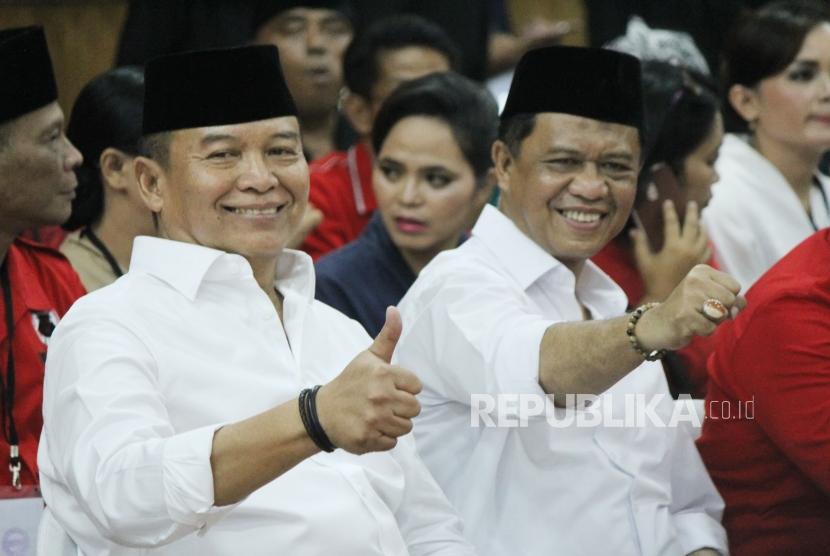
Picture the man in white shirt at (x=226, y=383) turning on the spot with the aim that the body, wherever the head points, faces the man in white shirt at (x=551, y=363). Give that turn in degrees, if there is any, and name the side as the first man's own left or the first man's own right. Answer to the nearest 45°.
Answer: approximately 90° to the first man's own left

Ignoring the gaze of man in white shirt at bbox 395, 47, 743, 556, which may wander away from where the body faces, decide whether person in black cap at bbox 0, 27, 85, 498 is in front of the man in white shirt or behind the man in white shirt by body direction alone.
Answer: behind

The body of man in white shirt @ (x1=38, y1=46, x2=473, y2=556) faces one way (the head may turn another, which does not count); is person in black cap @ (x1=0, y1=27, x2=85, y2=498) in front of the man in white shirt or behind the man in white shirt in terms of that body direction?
behind

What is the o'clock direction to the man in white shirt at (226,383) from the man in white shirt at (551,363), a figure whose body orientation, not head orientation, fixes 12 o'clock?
the man in white shirt at (226,383) is roughly at 3 o'clock from the man in white shirt at (551,363).

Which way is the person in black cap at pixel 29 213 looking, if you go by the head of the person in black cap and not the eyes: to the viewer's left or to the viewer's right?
to the viewer's right

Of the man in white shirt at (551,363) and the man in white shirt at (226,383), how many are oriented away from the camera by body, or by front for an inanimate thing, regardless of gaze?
0

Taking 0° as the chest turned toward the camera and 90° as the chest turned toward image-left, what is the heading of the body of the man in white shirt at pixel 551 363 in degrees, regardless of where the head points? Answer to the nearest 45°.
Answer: approximately 315°

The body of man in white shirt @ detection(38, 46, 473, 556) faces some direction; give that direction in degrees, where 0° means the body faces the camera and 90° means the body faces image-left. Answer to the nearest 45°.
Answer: approximately 315°
